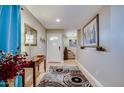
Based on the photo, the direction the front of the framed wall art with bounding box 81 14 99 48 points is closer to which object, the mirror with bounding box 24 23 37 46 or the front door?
the mirror

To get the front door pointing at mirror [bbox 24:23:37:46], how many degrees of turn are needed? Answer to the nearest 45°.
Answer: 0° — it already faces it

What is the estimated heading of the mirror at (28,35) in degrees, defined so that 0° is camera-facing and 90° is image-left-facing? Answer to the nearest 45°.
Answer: approximately 315°

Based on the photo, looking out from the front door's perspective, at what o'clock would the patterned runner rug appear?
The patterned runner rug is roughly at 12 o'clock from the front door.

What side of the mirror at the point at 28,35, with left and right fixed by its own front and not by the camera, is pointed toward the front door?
left
